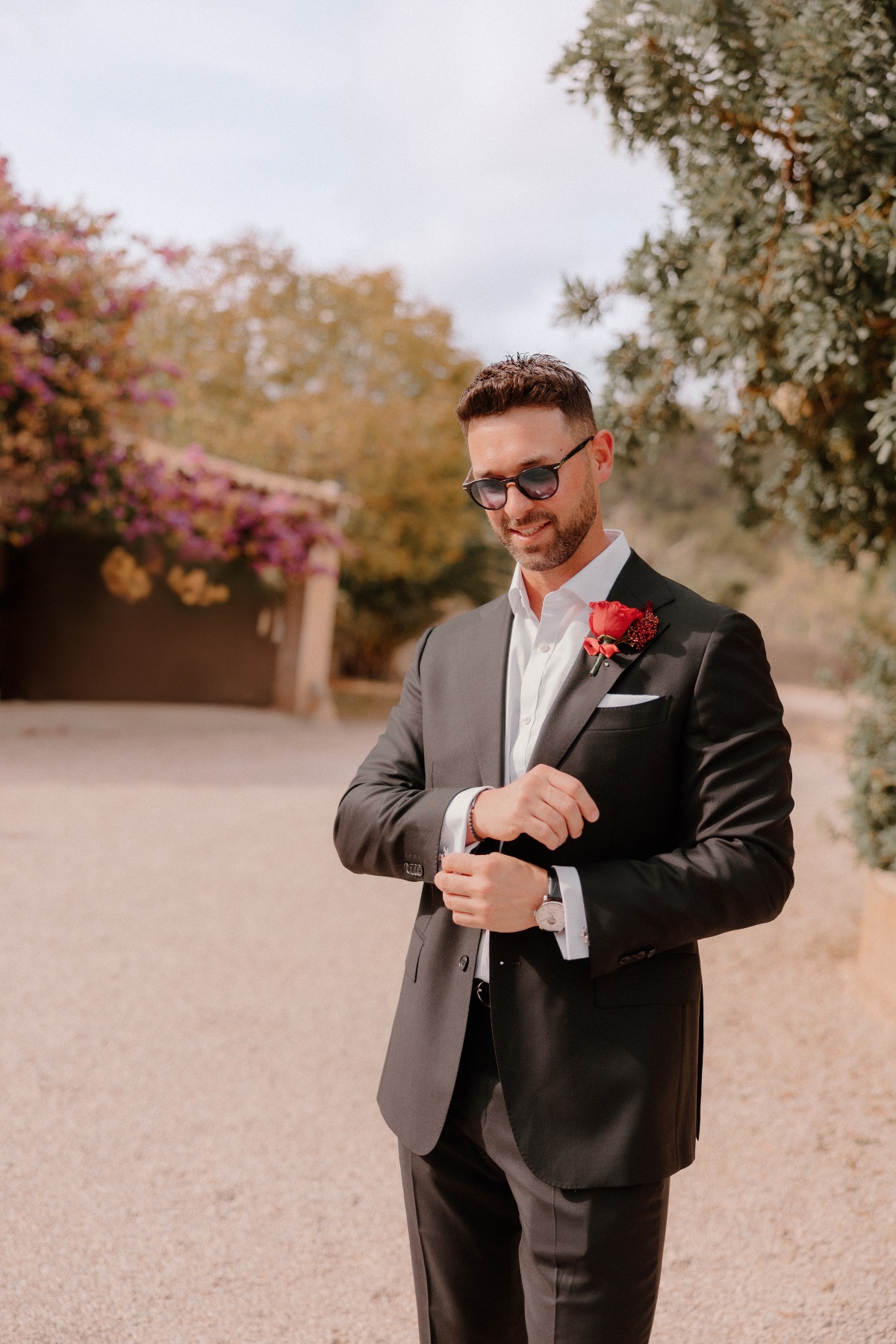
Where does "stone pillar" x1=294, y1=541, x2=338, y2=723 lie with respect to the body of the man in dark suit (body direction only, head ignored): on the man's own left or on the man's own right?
on the man's own right

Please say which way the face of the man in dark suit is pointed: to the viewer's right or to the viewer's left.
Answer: to the viewer's left

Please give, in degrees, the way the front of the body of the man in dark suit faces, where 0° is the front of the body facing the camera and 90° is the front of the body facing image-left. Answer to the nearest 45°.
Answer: approximately 45°

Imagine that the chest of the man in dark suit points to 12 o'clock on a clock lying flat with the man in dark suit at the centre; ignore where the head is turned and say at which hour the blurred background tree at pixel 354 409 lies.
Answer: The blurred background tree is roughly at 4 o'clock from the man in dark suit.

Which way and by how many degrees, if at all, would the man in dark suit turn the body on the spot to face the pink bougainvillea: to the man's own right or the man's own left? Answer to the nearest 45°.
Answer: approximately 90° to the man's own right
